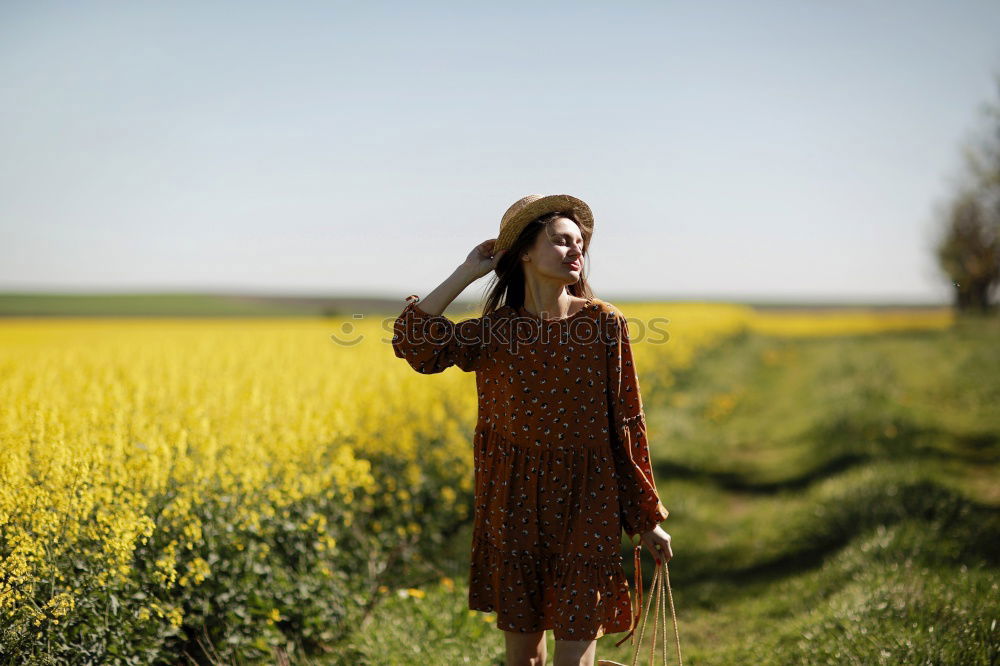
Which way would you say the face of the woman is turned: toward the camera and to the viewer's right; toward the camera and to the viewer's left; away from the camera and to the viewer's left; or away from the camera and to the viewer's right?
toward the camera and to the viewer's right

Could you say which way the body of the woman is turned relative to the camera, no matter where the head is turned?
toward the camera
